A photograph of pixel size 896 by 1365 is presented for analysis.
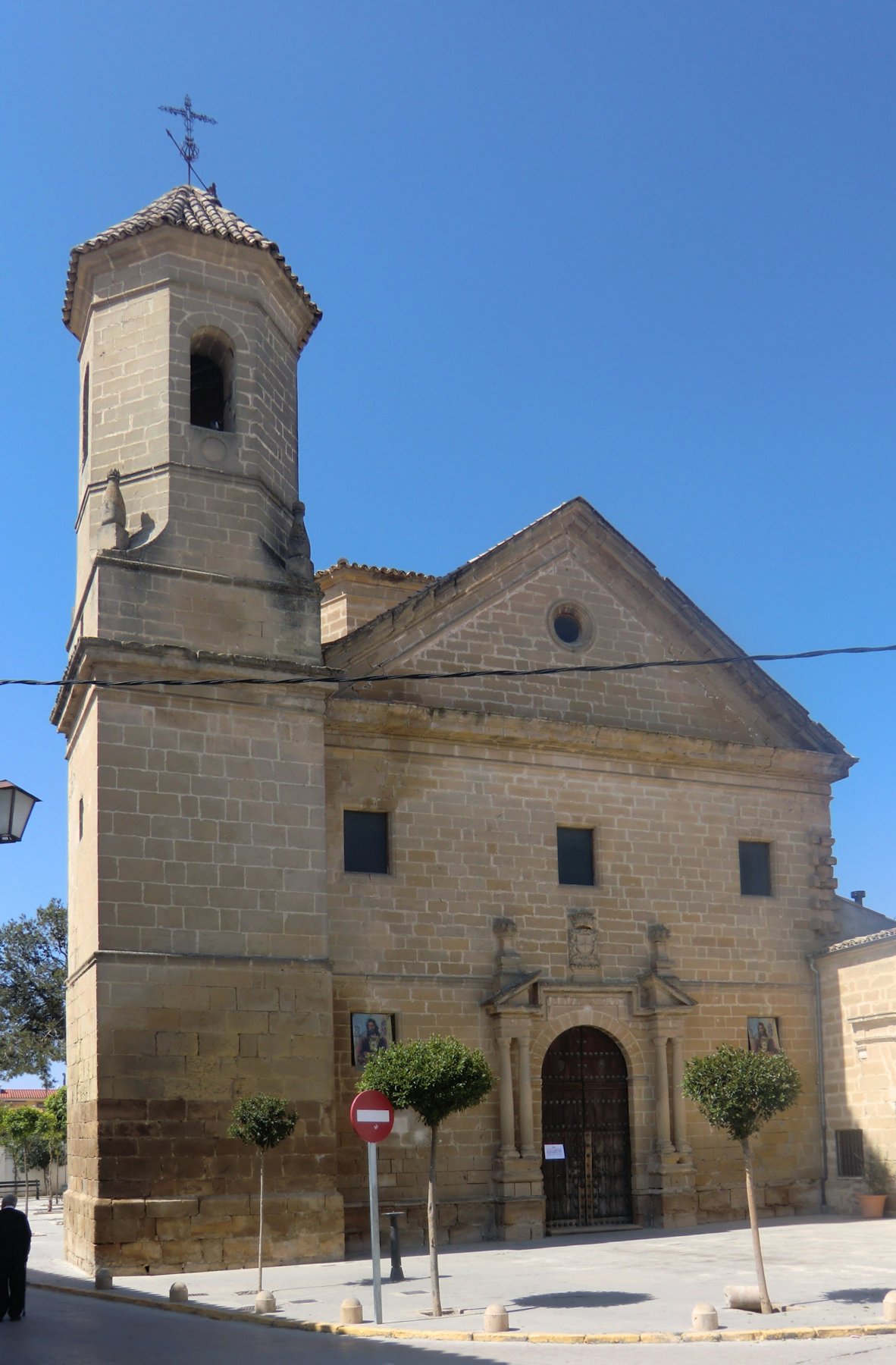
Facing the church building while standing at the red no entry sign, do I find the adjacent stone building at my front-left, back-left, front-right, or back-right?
front-right

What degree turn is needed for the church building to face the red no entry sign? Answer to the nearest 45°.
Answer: approximately 45° to its right

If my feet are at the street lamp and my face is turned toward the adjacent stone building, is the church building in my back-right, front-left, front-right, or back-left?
front-left

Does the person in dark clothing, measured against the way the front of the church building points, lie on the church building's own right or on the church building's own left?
on the church building's own right

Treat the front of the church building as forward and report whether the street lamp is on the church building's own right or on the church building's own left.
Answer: on the church building's own right

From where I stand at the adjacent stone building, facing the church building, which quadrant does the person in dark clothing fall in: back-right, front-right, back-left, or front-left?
front-left
